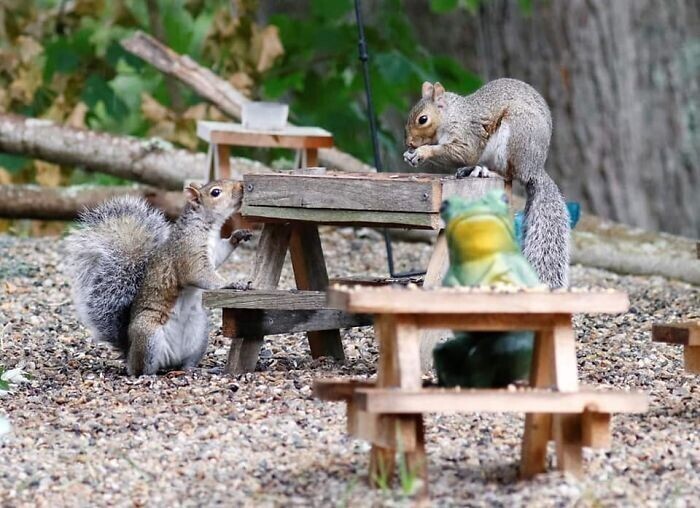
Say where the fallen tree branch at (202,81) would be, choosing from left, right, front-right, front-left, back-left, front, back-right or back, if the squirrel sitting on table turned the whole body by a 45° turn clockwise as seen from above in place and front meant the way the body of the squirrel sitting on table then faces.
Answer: front

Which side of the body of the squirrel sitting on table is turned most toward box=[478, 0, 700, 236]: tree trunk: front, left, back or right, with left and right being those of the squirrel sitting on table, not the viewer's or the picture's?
right

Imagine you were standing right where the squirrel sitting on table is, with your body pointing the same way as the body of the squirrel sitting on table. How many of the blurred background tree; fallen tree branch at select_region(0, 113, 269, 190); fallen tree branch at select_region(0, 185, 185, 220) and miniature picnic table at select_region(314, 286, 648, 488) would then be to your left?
1

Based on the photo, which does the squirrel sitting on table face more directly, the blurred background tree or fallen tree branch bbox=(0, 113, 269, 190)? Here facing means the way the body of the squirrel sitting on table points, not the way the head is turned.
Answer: the fallen tree branch

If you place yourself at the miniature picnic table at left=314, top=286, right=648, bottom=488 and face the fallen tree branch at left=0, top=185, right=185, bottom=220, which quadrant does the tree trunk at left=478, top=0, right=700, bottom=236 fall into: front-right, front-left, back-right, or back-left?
front-right

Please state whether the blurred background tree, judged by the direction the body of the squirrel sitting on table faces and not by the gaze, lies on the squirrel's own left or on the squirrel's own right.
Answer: on the squirrel's own right

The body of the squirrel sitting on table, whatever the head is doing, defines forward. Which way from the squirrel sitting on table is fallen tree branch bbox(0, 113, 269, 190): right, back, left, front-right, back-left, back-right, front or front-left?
front-right

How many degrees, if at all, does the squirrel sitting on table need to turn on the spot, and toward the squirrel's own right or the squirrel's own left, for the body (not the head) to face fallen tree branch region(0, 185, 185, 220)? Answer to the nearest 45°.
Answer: approximately 45° to the squirrel's own right

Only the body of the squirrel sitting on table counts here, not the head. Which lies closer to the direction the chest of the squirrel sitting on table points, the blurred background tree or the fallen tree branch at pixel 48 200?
the fallen tree branch

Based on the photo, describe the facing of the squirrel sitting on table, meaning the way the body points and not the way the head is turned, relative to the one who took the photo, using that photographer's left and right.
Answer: facing to the left of the viewer
